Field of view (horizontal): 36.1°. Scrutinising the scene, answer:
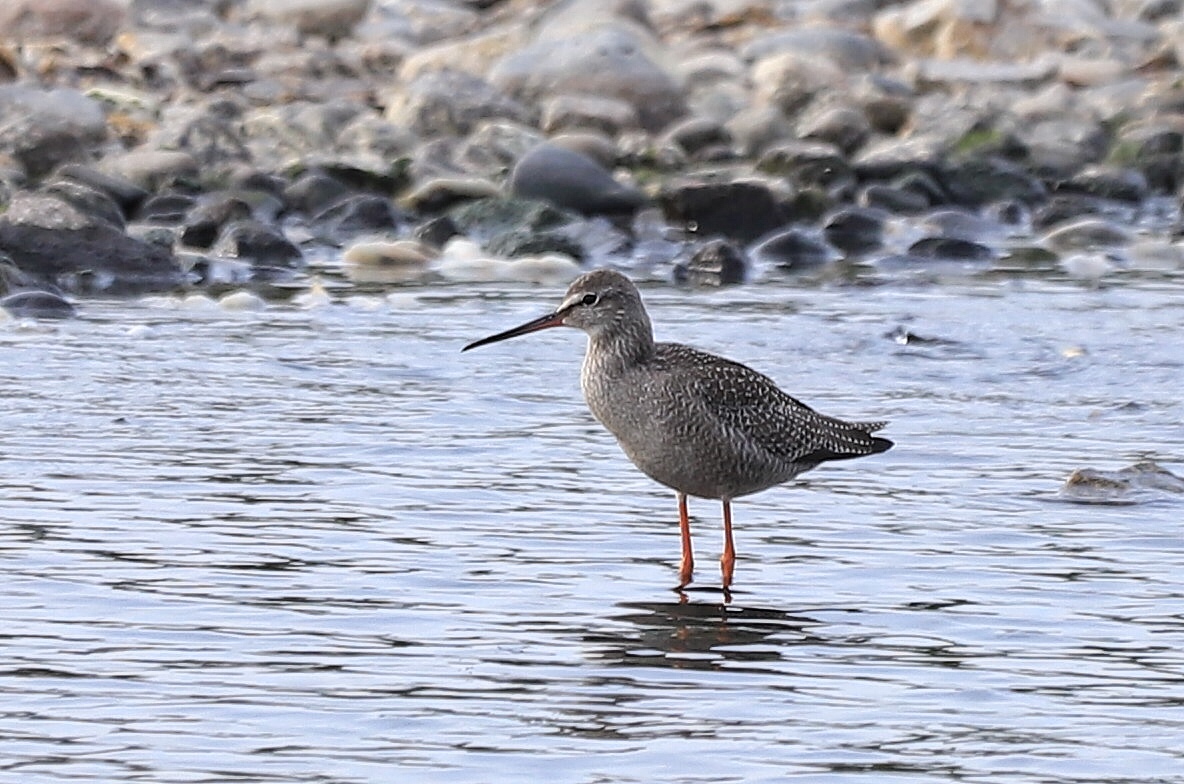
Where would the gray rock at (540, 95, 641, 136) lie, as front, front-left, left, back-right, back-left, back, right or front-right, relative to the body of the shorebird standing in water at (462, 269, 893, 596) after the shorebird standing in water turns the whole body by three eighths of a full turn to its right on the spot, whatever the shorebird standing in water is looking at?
front-left

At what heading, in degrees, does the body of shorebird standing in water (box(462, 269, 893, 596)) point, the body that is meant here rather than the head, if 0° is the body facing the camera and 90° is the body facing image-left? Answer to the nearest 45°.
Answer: approximately 90°

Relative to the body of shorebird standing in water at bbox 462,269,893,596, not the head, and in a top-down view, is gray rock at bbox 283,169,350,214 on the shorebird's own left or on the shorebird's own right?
on the shorebird's own right

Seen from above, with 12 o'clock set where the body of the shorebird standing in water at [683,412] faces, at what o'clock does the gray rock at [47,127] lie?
The gray rock is roughly at 2 o'clock from the shorebird standing in water.

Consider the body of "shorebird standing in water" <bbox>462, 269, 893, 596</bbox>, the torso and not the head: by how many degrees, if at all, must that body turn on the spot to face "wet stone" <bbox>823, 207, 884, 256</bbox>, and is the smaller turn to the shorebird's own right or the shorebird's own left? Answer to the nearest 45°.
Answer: approximately 90° to the shorebird's own right

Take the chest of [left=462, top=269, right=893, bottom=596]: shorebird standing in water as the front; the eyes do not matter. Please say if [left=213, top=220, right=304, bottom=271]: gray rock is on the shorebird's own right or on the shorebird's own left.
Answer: on the shorebird's own right

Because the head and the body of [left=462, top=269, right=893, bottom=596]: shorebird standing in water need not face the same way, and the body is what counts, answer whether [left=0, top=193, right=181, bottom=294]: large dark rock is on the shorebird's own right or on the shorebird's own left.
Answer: on the shorebird's own right

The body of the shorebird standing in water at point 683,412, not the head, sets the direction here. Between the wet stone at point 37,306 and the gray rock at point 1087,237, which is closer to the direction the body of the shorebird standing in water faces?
the wet stone

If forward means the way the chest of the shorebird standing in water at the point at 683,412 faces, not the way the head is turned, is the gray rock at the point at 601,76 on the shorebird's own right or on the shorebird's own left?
on the shorebird's own right

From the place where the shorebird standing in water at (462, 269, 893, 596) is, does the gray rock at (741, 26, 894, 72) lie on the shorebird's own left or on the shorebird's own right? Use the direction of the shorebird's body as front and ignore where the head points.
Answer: on the shorebird's own right

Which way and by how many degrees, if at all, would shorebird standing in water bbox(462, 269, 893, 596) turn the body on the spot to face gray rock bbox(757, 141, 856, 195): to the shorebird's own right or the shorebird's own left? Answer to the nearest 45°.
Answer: approximately 90° to the shorebird's own right

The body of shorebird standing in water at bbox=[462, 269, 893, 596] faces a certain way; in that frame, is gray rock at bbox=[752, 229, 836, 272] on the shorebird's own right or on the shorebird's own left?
on the shorebird's own right

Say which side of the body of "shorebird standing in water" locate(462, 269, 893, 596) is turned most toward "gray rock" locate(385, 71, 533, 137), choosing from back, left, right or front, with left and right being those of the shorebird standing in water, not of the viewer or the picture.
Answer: right

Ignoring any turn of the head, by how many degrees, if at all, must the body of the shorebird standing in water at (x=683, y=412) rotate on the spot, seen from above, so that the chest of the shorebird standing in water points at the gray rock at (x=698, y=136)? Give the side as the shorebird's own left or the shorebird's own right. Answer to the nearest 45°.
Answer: approximately 90° to the shorebird's own right
